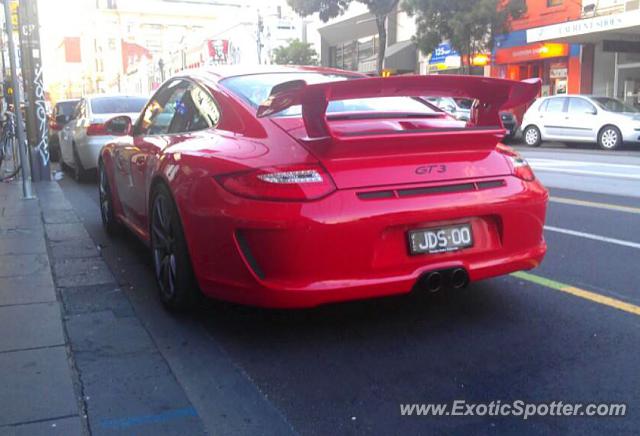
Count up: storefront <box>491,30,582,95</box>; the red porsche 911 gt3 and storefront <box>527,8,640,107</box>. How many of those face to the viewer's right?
0

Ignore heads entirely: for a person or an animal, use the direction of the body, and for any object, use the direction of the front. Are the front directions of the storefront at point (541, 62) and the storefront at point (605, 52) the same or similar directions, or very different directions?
same or similar directions

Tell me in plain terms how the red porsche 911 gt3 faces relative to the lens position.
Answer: facing away from the viewer and to the left of the viewer

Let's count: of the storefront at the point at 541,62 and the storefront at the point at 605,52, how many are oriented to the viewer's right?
0

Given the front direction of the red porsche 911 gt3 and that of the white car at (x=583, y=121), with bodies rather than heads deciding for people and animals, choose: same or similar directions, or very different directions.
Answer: very different directions

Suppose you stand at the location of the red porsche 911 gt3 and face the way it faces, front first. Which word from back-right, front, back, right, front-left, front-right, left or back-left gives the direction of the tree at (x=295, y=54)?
front-right

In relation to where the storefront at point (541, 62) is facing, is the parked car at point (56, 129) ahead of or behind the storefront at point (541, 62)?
ahead

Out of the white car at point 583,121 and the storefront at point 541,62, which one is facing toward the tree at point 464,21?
the storefront

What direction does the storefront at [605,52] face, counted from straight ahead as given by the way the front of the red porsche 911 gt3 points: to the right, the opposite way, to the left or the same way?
to the left

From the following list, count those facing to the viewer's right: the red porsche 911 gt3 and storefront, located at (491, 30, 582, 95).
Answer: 0

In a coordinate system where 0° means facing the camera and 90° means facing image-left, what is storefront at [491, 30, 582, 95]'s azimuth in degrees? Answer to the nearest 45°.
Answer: approximately 45°

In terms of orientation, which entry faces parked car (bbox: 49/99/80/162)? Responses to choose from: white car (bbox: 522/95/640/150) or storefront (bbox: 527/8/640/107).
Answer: the storefront

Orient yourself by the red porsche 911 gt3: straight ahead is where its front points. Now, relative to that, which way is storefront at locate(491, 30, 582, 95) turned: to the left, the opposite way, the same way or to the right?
to the left

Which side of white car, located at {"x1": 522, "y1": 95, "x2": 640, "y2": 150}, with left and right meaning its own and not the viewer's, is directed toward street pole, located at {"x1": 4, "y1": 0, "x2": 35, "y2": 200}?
right

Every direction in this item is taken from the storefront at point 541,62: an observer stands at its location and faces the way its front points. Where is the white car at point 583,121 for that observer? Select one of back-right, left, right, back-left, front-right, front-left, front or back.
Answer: front-left
